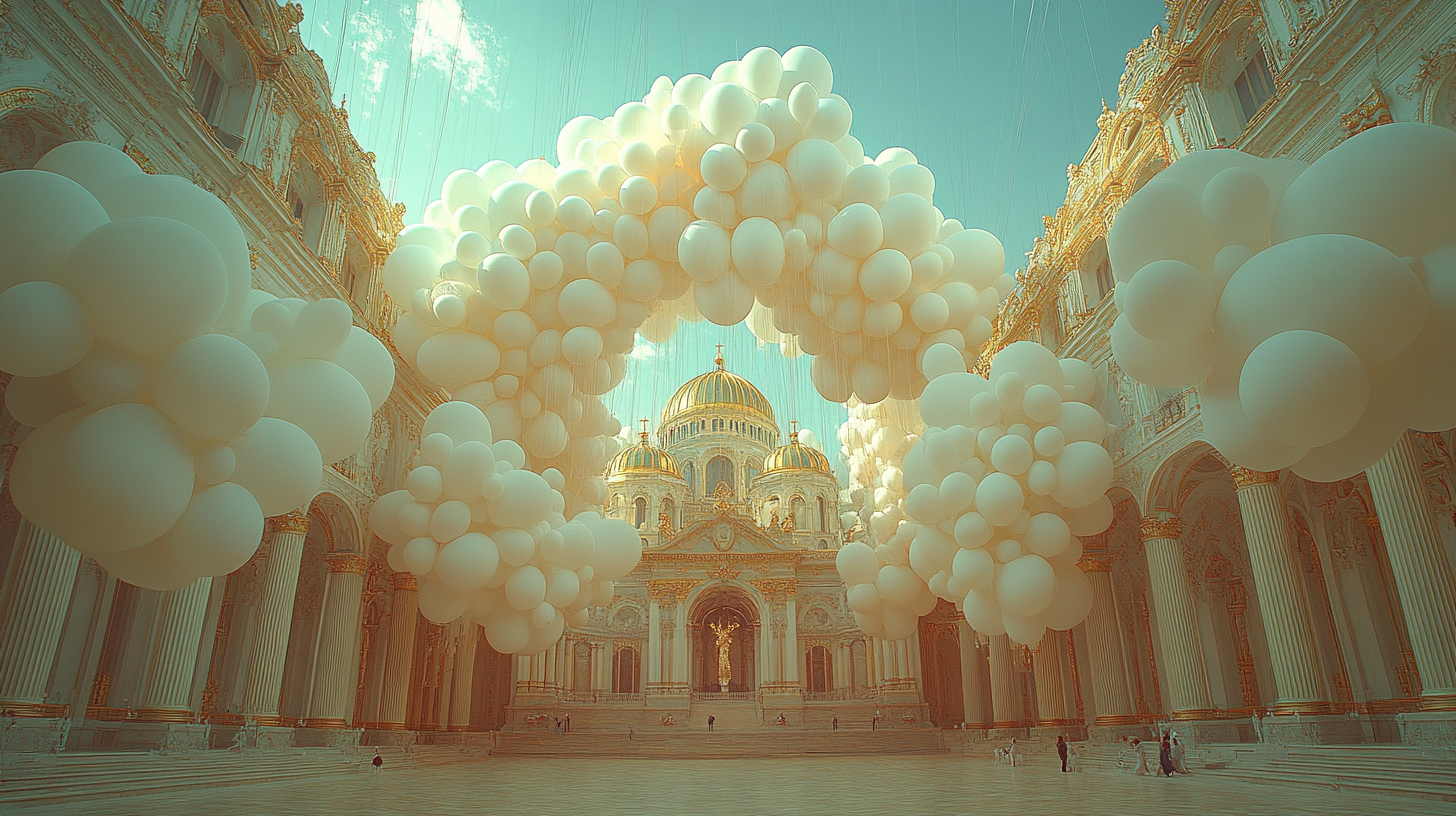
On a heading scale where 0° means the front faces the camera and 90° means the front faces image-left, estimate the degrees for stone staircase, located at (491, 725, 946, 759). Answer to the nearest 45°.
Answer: approximately 0°

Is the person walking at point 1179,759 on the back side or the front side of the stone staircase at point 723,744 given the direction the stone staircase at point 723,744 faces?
on the front side

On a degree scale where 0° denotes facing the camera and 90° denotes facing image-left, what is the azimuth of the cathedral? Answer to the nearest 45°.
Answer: approximately 0°

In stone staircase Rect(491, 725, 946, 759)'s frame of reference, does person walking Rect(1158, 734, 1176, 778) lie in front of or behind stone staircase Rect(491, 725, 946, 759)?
in front

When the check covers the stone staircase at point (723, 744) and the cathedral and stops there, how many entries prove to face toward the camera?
2
